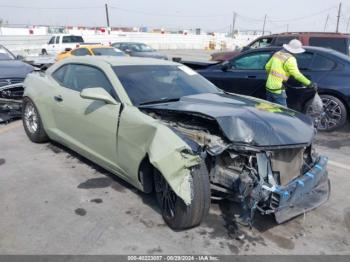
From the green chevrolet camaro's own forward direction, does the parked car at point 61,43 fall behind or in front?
behind

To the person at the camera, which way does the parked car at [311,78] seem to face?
facing away from the viewer and to the left of the viewer

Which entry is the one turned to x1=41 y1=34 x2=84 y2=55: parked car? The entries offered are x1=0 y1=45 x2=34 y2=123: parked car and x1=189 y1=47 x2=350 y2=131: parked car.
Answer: x1=189 y1=47 x2=350 y2=131: parked car

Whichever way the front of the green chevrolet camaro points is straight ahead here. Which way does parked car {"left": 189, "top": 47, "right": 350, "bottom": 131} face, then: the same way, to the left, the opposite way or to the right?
the opposite way

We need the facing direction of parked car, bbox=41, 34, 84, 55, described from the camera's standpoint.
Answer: facing away from the viewer and to the left of the viewer

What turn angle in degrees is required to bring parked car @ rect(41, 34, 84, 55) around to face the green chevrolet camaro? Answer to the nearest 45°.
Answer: approximately 135° to its left

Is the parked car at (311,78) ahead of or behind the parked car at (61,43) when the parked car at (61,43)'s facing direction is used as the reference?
behind

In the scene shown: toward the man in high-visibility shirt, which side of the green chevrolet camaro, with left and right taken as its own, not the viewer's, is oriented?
left

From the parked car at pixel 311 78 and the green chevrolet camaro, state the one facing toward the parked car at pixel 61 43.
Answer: the parked car at pixel 311 78

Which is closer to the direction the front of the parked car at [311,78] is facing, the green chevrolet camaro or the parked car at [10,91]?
the parked car

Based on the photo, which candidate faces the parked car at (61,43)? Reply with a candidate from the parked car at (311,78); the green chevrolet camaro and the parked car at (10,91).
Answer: the parked car at (311,78)
